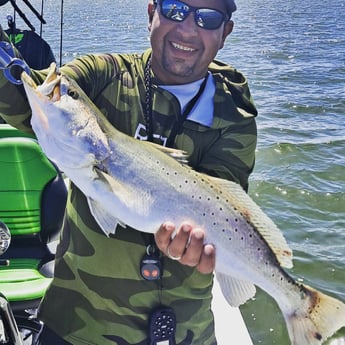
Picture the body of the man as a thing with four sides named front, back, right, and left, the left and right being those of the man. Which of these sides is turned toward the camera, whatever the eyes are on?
front

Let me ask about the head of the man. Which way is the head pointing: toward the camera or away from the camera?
toward the camera
